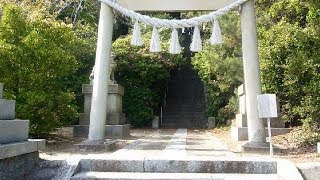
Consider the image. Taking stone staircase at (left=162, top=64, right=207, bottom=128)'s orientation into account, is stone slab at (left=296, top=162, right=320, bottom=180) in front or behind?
in front

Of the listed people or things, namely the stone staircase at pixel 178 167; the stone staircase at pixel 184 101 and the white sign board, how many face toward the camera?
3

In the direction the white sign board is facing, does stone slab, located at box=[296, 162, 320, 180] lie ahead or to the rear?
ahead

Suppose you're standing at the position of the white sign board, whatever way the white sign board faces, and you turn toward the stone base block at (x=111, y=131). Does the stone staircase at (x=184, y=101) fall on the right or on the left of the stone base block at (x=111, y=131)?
right

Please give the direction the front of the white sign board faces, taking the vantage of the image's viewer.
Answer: facing the viewer

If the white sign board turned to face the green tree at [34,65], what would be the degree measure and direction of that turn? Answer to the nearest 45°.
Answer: approximately 90° to its right

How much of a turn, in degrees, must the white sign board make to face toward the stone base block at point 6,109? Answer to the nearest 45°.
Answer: approximately 45° to its right

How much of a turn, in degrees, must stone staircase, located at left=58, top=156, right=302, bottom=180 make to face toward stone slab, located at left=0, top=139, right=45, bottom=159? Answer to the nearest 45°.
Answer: approximately 90° to its right

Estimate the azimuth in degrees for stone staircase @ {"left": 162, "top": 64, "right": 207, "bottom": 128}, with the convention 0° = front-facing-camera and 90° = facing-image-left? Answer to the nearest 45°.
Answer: approximately 0°

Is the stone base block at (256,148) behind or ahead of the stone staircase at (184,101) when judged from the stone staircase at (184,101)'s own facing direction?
ahead

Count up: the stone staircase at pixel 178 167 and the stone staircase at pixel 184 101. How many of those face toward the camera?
2

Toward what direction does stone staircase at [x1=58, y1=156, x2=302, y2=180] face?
toward the camera

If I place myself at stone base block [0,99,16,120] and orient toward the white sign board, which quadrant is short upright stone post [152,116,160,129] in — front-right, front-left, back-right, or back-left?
front-left
